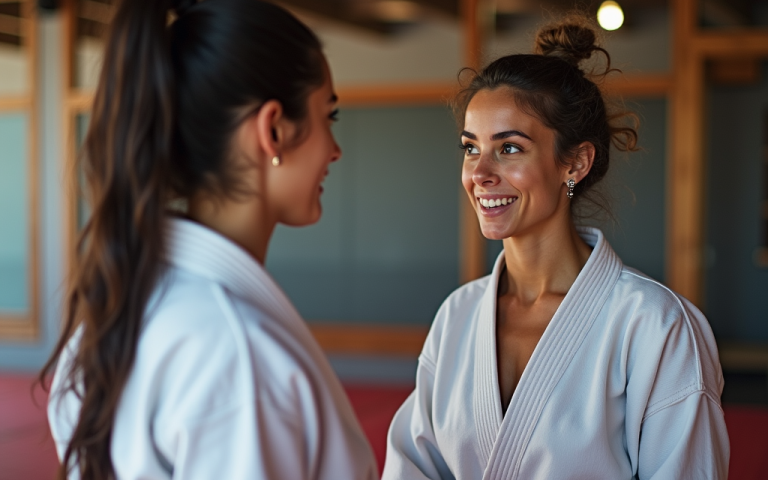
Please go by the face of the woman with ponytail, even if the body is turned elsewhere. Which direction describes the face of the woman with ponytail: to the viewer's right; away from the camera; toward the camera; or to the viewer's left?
to the viewer's right

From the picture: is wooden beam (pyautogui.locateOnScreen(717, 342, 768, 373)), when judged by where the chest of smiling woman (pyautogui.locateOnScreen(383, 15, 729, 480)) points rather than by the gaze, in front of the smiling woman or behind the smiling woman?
behind

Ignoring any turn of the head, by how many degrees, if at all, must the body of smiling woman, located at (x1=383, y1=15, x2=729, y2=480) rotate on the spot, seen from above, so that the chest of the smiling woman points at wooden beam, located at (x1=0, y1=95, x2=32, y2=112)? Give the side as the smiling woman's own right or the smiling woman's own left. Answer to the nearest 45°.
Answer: approximately 90° to the smiling woman's own right

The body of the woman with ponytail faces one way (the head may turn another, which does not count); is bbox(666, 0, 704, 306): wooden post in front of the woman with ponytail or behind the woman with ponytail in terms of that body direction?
in front

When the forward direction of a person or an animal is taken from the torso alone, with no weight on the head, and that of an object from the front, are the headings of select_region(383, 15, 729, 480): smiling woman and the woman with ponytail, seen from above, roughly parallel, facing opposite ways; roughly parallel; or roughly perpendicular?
roughly parallel, facing opposite ways

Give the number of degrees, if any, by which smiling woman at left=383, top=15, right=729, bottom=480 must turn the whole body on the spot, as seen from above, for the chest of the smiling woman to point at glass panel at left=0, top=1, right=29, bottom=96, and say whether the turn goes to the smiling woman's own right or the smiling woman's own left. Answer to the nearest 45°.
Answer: approximately 90° to the smiling woman's own right

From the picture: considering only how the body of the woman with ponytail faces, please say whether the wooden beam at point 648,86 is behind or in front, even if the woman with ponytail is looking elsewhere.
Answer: in front

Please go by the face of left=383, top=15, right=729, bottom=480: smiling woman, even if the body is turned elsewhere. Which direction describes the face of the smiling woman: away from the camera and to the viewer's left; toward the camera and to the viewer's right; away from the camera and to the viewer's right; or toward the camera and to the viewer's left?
toward the camera and to the viewer's left

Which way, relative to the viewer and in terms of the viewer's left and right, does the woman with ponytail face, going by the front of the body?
facing away from the viewer and to the right of the viewer

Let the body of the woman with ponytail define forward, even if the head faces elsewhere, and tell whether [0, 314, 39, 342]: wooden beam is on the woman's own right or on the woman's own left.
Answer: on the woman's own left

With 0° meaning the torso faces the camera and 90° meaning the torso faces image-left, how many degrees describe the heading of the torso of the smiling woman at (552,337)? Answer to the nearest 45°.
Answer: approximately 45°

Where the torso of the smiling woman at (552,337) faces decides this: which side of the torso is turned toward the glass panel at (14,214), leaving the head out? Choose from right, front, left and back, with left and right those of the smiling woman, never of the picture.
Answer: right

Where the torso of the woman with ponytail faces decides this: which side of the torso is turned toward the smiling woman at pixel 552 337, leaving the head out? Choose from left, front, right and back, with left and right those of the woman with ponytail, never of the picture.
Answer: front

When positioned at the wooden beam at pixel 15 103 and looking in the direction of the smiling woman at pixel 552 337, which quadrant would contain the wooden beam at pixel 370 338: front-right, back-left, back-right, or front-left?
front-left
